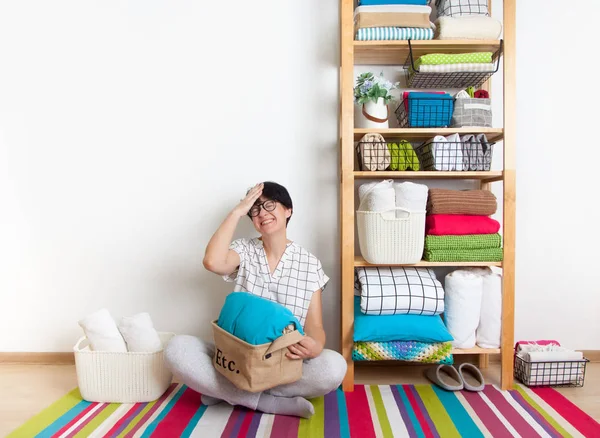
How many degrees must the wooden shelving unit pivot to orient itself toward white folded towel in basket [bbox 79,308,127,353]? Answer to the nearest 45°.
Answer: approximately 90° to its right

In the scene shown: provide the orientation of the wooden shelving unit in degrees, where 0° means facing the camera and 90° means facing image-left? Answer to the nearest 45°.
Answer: approximately 0°

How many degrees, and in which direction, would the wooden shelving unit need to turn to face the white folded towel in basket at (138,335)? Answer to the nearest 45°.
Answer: approximately 90° to its right
